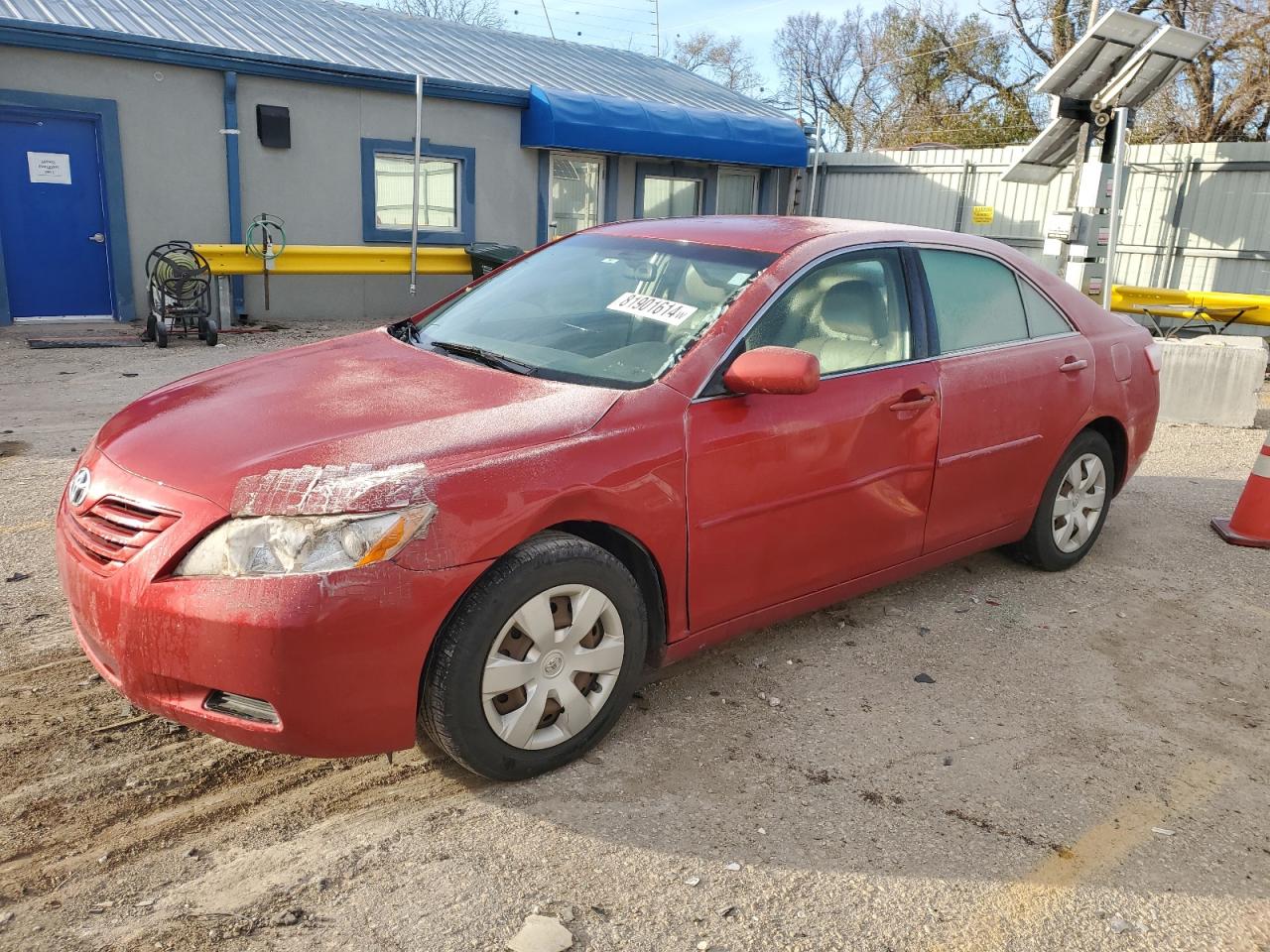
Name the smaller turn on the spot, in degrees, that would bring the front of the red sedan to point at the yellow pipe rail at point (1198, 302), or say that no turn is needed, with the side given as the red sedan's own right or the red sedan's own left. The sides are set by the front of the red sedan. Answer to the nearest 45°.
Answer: approximately 180°

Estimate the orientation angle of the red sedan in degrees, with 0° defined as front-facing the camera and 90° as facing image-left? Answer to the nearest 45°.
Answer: approximately 45°

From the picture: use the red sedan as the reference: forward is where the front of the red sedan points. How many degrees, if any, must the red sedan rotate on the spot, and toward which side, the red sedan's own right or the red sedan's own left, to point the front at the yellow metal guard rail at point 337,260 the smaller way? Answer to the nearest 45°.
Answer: approximately 135° to the red sedan's own right

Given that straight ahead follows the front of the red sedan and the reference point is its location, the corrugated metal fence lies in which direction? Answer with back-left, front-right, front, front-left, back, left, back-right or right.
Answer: back

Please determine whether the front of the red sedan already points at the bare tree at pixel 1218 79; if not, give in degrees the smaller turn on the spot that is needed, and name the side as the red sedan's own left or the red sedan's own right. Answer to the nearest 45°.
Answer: approximately 180°

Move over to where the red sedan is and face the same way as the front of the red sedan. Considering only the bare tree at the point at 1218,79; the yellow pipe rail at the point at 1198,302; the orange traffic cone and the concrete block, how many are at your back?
4

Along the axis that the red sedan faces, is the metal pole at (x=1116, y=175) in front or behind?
behind

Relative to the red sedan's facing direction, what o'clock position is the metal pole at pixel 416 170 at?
The metal pole is roughly at 4 o'clock from the red sedan.

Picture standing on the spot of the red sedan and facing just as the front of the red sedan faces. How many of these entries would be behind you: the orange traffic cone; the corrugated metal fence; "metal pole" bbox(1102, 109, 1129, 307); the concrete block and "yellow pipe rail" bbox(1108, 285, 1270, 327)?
5

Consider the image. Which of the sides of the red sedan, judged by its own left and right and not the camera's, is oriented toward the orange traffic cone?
back

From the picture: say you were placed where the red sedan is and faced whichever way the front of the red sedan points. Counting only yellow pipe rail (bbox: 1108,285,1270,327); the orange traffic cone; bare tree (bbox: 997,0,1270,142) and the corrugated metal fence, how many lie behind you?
4

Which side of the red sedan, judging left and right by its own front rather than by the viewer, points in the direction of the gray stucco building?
right

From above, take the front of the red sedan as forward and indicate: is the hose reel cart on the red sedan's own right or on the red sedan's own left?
on the red sedan's own right
